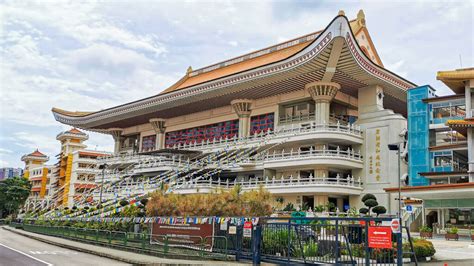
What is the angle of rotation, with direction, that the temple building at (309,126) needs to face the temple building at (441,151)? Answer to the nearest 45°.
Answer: approximately 90° to its left

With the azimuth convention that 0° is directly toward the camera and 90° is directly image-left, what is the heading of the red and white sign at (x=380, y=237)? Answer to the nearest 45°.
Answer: approximately 0°

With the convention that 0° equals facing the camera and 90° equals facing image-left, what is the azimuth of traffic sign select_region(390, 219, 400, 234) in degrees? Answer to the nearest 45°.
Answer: approximately 0°

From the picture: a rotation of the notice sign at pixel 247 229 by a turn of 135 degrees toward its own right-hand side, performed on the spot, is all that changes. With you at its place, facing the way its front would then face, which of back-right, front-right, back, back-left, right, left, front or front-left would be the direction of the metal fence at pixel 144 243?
front

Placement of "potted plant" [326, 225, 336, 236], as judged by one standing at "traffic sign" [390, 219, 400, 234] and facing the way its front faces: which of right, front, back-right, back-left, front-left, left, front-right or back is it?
back-right

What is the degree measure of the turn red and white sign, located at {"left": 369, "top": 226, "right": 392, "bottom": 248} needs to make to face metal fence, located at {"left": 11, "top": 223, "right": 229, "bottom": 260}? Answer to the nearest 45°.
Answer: approximately 135° to its right
